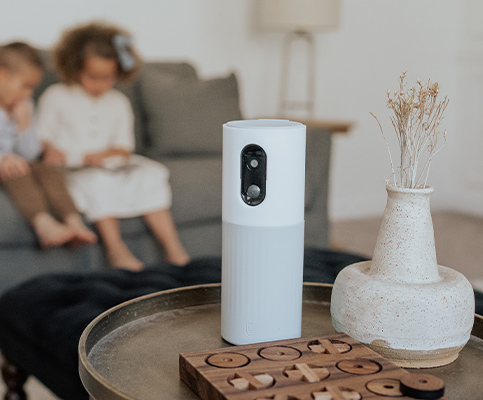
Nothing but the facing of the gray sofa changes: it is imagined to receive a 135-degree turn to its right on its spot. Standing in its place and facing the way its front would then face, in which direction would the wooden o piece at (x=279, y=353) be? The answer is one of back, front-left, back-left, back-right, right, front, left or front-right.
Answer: back-left

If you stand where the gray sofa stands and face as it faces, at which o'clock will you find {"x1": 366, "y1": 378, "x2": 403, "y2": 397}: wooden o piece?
The wooden o piece is roughly at 12 o'clock from the gray sofa.

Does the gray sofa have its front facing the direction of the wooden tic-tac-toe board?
yes

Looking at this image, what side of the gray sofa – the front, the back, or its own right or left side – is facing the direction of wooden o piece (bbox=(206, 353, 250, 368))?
front

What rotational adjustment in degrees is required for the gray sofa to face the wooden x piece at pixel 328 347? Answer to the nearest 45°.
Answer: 0° — it already faces it

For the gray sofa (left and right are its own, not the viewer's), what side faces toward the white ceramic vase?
front

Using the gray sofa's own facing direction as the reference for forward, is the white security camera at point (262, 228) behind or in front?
in front

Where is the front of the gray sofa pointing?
toward the camera

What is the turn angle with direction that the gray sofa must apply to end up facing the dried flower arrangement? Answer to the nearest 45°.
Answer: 0° — it already faces it

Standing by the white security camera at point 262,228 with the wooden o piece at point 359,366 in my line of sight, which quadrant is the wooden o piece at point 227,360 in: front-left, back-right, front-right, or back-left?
front-right
